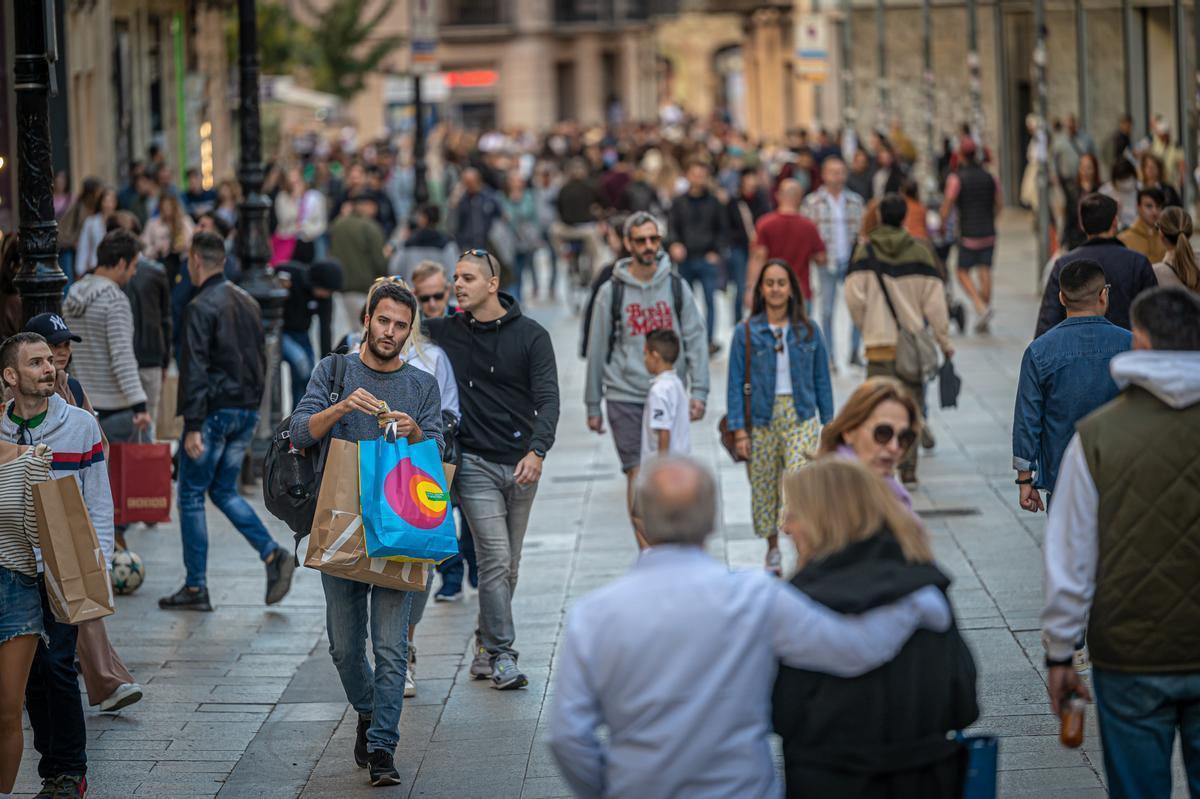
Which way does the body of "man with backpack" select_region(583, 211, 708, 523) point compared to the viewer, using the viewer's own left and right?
facing the viewer

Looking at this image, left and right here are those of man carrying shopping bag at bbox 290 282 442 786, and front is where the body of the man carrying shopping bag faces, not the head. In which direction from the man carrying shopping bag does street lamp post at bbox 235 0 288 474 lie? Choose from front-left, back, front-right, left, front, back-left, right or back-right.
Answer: back

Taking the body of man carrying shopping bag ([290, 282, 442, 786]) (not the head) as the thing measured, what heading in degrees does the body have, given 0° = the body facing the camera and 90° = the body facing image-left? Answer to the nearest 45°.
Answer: approximately 0°

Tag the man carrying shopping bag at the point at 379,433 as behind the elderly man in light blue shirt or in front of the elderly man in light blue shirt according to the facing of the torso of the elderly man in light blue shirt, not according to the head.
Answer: in front

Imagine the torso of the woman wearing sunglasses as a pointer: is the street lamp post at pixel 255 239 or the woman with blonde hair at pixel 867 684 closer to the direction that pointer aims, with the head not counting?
the woman with blonde hair

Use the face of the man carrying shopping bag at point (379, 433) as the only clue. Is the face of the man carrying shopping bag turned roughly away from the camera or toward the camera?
toward the camera

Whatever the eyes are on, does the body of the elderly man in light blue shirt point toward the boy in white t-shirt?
yes

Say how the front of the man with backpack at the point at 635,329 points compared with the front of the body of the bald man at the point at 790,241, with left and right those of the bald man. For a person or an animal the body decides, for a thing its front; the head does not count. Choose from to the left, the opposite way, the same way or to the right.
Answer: the opposite way

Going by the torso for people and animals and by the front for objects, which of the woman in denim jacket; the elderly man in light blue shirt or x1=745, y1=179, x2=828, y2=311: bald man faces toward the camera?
the woman in denim jacket

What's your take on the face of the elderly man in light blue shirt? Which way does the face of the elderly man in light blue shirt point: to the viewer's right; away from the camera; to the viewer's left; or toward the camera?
away from the camera

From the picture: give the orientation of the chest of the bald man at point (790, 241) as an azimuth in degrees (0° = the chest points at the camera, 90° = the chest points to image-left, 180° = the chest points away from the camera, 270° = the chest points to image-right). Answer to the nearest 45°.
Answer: approximately 180°

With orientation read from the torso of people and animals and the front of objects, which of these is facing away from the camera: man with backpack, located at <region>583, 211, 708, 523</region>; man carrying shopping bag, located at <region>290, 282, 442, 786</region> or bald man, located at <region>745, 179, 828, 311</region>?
the bald man

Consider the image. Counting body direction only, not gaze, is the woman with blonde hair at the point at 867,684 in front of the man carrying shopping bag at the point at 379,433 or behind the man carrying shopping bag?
in front

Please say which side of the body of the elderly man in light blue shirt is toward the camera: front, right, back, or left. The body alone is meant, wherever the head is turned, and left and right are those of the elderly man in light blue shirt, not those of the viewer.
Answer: back

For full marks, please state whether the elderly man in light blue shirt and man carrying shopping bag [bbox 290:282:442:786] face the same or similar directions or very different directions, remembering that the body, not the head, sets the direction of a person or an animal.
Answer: very different directions

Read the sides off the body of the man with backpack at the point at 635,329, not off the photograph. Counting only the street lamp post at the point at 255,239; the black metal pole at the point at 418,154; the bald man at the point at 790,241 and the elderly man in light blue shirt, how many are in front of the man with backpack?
1
